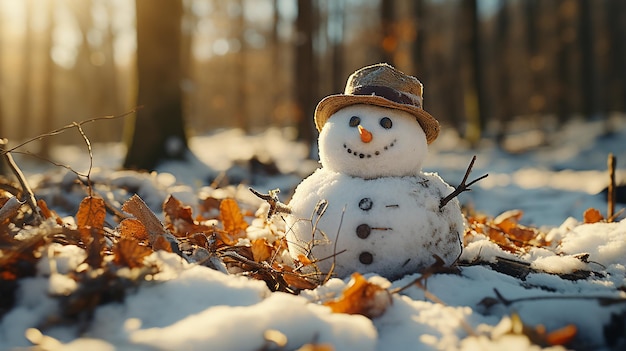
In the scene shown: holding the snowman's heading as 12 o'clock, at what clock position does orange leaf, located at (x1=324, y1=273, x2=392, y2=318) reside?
The orange leaf is roughly at 12 o'clock from the snowman.

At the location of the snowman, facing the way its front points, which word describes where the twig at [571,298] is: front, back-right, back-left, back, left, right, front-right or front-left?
front-left

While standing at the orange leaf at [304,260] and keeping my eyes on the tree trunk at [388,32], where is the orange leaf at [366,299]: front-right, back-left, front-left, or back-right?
back-right

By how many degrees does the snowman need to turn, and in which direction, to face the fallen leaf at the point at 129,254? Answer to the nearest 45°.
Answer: approximately 45° to its right

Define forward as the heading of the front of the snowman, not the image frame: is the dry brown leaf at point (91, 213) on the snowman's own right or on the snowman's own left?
on the snowman's own right

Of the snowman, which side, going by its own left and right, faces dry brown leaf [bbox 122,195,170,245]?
right

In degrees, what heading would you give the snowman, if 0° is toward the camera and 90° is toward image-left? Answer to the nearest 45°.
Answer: approximately 0°

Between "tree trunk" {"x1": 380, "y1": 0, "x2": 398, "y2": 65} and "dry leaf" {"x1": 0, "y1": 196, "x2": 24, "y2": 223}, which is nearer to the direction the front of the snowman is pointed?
the dry leaf

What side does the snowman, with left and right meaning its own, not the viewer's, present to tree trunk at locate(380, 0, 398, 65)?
back

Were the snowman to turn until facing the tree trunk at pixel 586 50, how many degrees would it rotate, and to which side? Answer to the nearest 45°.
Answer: approximately 180°

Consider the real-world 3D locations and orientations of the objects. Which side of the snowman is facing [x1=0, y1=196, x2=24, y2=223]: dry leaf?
right

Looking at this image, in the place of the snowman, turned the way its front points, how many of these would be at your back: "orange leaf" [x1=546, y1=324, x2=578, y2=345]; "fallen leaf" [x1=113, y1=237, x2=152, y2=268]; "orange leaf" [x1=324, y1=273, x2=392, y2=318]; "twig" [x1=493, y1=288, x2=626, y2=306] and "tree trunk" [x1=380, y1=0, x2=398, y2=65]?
1
